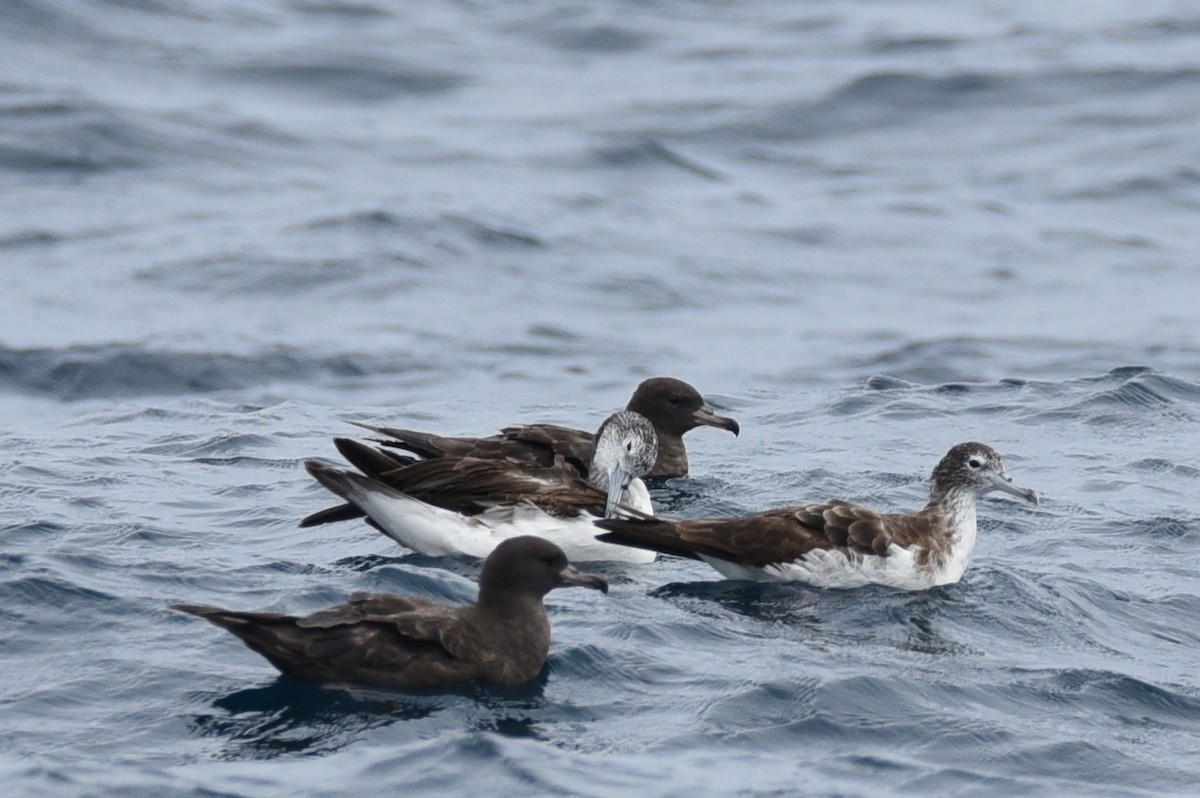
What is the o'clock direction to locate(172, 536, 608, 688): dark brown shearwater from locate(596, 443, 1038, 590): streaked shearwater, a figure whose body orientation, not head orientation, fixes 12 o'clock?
The dark brown shearwater is roughly at 4 o'clock from the streaked shearwater.

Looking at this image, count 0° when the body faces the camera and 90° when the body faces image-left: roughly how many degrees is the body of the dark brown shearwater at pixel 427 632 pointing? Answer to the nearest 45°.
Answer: approximately 270°

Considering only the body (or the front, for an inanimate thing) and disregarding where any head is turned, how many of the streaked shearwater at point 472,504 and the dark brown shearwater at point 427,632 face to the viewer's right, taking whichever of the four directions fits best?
2

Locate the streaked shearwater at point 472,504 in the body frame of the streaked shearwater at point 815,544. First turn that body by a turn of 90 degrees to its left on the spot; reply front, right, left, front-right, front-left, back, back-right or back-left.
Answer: left

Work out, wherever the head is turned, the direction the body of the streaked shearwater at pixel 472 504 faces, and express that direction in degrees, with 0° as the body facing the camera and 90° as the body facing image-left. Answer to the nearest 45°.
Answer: approximately 270°

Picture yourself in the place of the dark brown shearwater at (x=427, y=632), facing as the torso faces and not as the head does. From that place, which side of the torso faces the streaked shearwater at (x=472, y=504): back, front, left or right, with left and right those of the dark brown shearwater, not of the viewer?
left

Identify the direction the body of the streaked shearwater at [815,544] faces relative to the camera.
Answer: to the viewer's right

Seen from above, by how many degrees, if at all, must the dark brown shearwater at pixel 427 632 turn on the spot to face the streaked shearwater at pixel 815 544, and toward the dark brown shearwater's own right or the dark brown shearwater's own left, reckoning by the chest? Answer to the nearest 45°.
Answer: approximately 45° to the dark brown shearwater's own left

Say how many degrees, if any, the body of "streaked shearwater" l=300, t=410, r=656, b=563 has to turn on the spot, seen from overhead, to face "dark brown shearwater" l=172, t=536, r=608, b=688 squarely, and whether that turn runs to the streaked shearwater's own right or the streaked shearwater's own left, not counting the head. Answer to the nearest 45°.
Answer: approximately 90° to the streaked shearwater's own right
